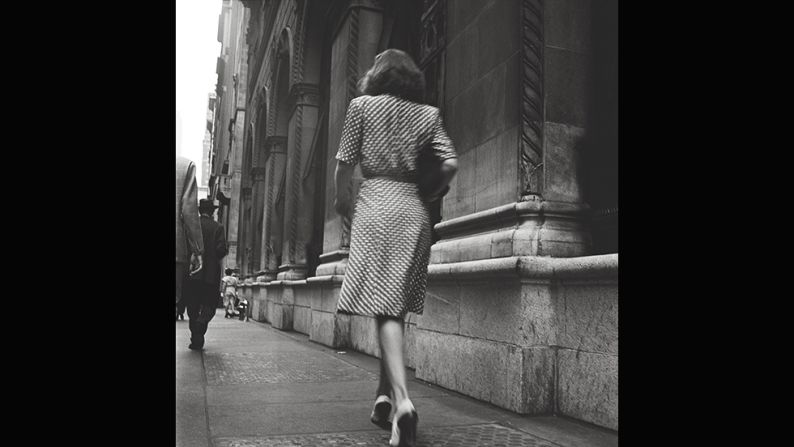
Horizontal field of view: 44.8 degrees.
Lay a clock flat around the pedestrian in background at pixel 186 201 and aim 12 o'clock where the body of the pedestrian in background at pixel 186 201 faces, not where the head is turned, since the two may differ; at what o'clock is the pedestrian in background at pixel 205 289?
the pedestrian in background at pixel 205 289 is roughly at 12 o'clock from the pedestrian in background at pixel 186 201.

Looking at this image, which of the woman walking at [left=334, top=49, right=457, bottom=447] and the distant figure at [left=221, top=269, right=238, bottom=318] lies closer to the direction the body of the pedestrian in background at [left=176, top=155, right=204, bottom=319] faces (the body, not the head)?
the distant figure

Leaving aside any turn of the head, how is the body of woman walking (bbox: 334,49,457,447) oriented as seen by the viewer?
away from the camera

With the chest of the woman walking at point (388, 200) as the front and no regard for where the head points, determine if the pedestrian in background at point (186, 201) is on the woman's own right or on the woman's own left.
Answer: on the woman's own left

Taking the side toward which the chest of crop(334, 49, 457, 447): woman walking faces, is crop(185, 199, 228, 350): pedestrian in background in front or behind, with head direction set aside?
in front

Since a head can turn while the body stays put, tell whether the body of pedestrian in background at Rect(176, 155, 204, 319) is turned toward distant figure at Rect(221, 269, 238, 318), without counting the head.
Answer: yes

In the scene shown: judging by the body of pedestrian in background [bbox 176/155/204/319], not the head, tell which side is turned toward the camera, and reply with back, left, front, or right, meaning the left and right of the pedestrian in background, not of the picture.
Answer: back

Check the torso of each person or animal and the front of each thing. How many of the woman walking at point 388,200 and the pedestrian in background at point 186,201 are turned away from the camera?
2
